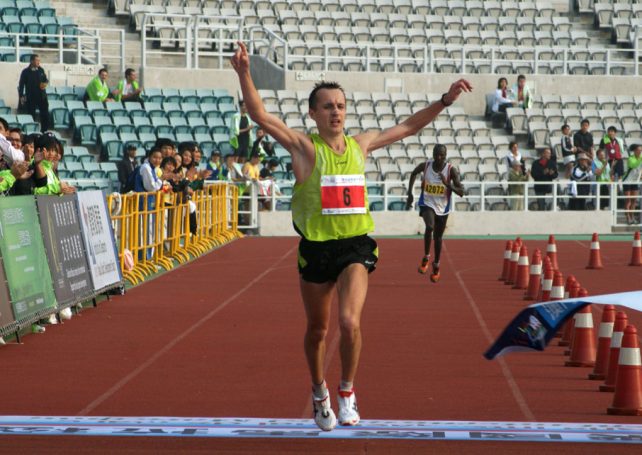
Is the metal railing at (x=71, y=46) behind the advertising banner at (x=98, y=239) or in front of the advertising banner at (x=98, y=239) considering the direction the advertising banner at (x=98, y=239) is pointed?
behind

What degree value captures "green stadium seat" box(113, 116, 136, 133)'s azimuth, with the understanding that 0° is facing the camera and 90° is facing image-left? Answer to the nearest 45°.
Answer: approximately 315°

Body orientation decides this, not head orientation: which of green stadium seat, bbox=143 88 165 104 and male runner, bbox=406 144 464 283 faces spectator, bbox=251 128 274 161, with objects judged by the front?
the green stadium seat

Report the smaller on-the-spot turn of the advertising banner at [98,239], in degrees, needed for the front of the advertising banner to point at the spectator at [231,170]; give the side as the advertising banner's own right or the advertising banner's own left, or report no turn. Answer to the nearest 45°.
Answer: approximately 135° to the advertising banner's own left

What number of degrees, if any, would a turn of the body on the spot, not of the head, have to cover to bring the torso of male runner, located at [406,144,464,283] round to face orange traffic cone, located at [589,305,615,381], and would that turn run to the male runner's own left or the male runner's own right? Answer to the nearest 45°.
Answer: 0° — they already face it

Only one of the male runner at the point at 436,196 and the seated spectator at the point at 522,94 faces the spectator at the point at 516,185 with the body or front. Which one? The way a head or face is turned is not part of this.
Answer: the seated spectator

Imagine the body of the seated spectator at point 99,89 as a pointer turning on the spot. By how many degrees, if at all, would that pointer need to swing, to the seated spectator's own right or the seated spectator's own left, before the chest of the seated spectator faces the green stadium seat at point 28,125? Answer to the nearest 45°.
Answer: approximately 90° to the seated spectator's own right

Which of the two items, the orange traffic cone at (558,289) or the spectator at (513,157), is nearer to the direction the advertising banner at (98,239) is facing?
the orange traffic cone

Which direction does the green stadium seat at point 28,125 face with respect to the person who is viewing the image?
facing the viewer and to the right of the viewer

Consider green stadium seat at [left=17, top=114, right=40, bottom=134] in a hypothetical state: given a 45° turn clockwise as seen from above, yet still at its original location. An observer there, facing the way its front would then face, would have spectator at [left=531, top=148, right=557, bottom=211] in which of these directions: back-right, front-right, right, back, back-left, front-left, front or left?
left

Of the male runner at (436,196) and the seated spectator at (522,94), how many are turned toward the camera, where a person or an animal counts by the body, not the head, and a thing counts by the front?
2

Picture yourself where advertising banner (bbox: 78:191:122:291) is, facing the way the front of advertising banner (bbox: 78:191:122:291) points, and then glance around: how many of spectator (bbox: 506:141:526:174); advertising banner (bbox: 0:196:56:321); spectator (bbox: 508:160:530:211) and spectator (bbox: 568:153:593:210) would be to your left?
3

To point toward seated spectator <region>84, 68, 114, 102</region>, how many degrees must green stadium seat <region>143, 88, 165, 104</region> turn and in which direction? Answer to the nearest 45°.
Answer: approximately 90° to its right
